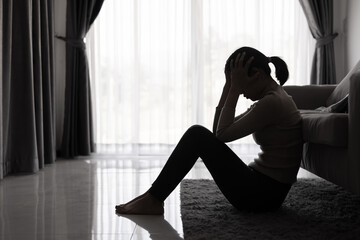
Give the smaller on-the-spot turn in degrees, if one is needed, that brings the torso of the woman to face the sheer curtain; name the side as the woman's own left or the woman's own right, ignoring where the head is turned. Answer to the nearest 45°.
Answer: approximately 90° to the woman's own right

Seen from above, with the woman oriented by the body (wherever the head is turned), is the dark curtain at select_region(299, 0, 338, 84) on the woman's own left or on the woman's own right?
on the woman's own right

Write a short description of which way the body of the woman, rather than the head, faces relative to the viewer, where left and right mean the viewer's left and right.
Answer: facing to the left of the viewer

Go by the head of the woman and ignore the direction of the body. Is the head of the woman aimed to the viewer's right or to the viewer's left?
to the viewer's left
